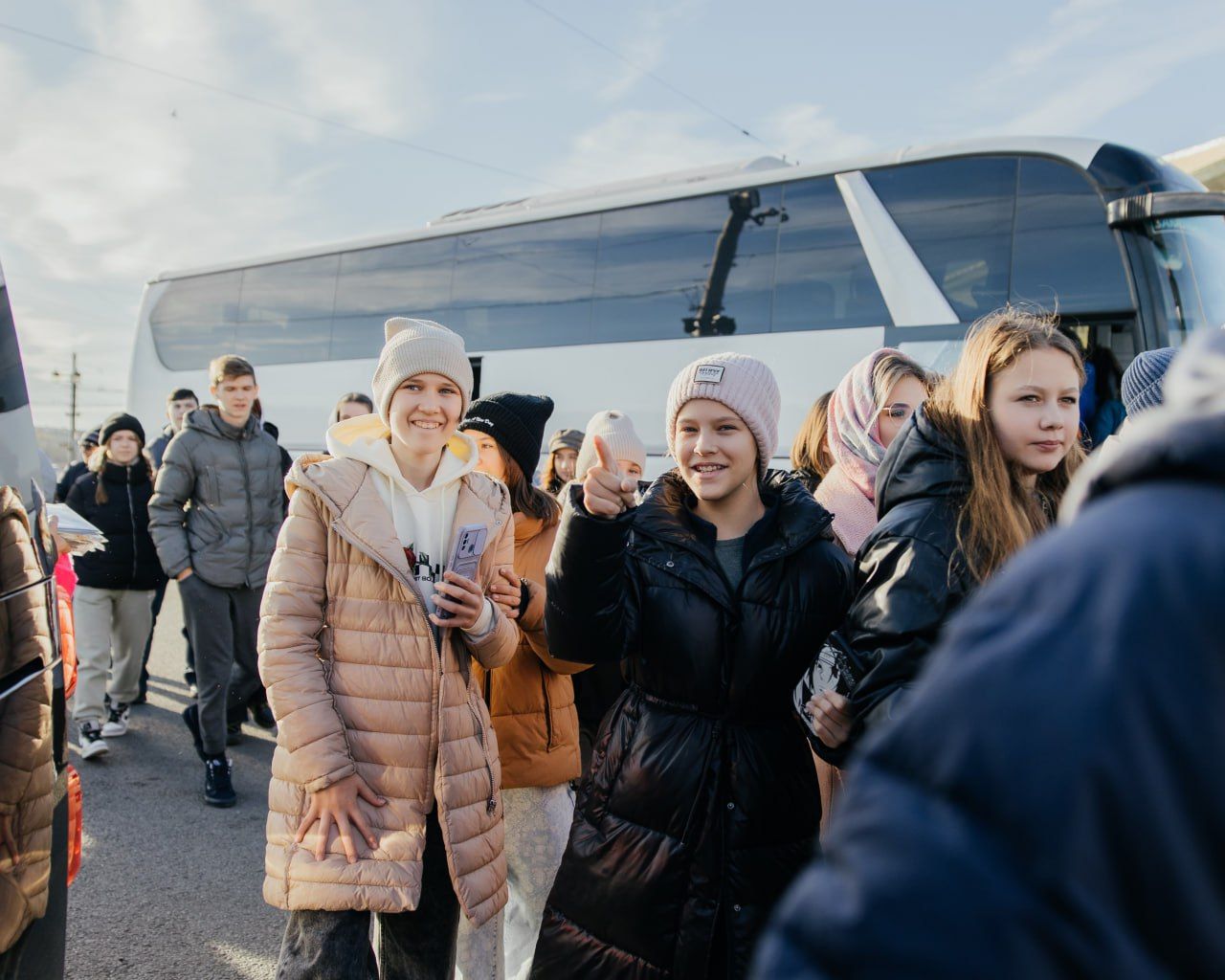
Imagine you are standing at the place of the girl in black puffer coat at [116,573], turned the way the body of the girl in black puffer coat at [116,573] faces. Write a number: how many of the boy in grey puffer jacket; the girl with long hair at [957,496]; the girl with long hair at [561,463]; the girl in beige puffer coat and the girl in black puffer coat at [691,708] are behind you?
0

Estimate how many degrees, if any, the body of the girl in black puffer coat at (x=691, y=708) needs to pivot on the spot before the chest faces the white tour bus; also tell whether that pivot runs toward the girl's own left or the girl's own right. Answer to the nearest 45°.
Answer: approximately 180°

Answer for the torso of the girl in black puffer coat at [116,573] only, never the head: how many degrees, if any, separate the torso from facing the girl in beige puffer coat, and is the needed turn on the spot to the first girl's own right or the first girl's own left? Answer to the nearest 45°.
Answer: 0° — they already face them

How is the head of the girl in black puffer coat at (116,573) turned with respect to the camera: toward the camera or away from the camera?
toward the camera

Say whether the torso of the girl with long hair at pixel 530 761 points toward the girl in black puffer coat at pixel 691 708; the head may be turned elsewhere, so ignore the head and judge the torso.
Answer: no

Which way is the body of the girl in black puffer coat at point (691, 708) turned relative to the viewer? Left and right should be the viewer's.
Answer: facing the viewer

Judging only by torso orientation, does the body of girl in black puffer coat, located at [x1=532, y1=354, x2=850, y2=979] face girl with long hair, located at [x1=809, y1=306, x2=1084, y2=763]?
no

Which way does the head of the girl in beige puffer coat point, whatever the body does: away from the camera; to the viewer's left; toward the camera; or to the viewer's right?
toward the camera

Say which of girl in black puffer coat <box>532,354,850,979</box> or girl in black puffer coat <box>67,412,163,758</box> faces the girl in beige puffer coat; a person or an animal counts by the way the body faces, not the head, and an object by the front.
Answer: girl in black puffer coat <box>67,412,163,758</box>

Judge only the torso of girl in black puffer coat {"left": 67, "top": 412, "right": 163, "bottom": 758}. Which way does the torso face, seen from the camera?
toward the camera

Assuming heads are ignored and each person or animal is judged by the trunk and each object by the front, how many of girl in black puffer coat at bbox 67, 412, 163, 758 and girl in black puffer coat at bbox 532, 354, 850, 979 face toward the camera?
2

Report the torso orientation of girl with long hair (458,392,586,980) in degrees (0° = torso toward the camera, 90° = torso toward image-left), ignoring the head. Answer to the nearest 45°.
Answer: approximately 45°

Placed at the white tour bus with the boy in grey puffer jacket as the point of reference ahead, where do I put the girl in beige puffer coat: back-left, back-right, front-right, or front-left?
front-left

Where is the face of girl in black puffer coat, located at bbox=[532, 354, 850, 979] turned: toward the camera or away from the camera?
toward the camera

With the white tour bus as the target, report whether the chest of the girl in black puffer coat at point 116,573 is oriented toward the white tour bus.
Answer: no

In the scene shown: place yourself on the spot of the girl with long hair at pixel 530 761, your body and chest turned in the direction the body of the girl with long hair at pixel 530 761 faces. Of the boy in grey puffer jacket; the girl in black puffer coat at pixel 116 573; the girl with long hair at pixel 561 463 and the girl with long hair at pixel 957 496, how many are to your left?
1

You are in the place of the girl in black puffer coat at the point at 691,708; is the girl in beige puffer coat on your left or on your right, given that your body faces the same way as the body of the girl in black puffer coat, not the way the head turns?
on your right

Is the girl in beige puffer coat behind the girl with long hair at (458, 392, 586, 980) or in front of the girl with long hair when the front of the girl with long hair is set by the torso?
in front

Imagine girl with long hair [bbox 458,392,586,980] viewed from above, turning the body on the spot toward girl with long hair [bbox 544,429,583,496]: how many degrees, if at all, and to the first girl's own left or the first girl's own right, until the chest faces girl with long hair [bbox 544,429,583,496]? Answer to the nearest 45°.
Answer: approximately 135° to the first girl's own right

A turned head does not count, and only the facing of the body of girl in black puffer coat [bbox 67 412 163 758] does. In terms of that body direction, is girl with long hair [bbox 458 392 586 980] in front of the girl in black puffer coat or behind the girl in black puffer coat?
in front
